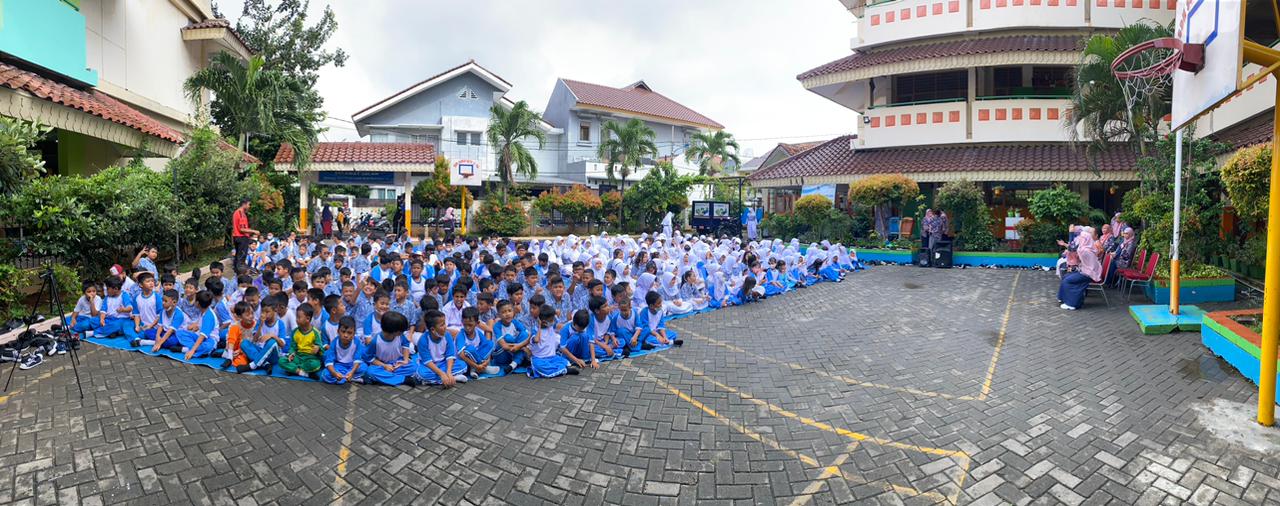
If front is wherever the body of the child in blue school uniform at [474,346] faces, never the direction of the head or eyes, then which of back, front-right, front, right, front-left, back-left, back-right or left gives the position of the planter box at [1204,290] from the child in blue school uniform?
left

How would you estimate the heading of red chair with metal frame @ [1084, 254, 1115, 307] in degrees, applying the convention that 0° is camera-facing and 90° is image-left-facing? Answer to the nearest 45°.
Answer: approximately 90°

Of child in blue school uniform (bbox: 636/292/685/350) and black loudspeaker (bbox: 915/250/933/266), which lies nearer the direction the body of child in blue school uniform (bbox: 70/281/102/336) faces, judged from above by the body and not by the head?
the child in blue school uniform

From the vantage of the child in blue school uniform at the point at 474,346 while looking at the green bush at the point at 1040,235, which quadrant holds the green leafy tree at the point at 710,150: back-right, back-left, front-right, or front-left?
front-left

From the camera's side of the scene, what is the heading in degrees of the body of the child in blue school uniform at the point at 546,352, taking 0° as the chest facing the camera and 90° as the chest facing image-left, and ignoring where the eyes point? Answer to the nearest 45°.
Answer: approximately 0°

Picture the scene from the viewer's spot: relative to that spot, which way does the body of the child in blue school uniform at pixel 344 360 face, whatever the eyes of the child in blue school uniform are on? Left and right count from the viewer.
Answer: facing the viewer

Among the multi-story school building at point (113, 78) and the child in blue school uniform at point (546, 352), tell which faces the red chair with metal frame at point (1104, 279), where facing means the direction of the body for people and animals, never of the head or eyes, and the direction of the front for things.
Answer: the multi-story school building

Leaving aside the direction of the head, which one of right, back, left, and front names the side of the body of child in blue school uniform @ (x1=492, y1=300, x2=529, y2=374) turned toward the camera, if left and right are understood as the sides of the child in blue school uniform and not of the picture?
front

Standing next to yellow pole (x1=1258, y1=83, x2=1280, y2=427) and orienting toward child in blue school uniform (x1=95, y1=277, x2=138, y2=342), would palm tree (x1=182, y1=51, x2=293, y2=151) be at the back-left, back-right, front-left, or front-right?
front-right

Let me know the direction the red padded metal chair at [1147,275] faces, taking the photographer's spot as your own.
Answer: facing to the left of the viewer
